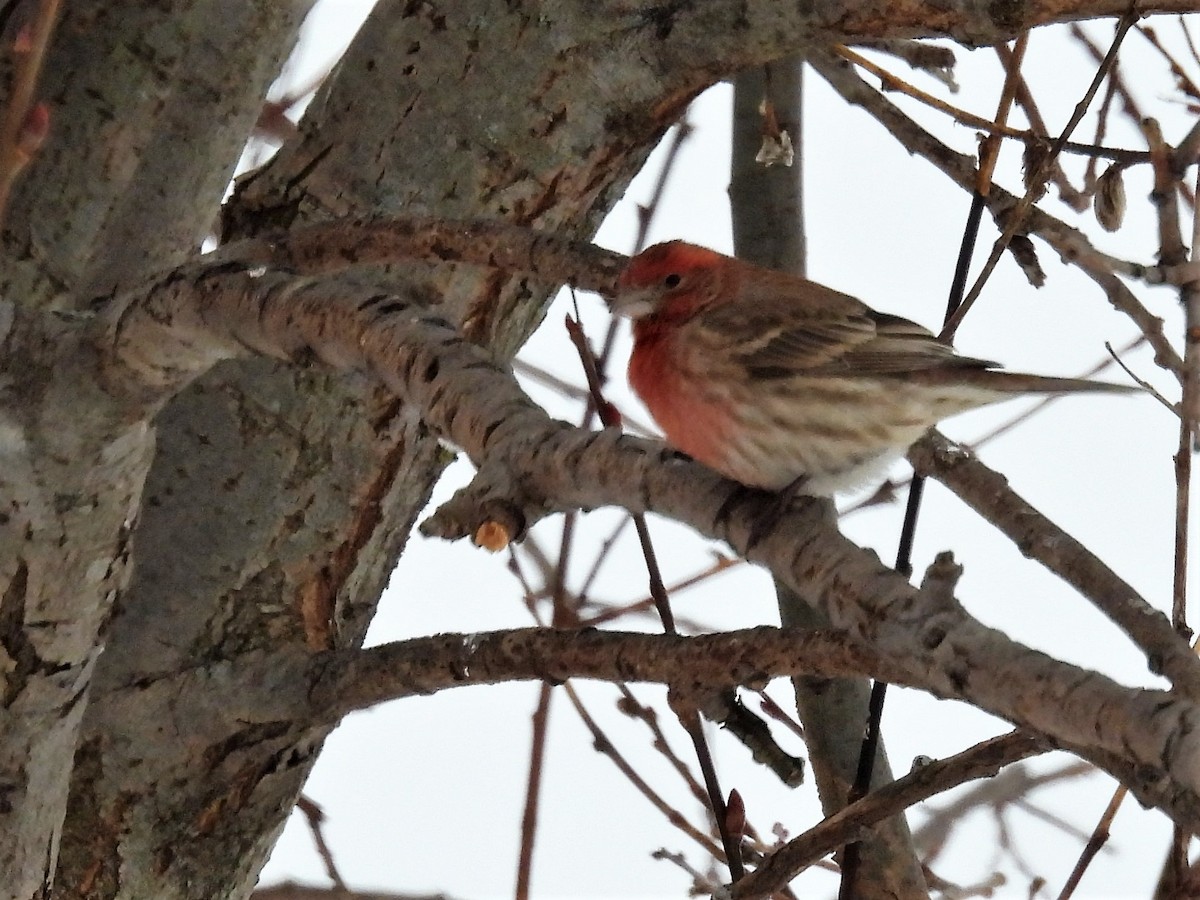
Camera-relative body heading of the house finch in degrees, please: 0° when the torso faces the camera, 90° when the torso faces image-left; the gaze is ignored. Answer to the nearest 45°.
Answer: approximately 90°

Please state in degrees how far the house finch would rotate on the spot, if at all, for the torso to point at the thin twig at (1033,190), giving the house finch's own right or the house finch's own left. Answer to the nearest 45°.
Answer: approximately 135° to the house finch's own left
